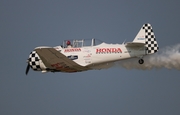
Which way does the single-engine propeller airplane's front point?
to the viewer's left

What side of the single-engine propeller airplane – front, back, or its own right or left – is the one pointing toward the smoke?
back
